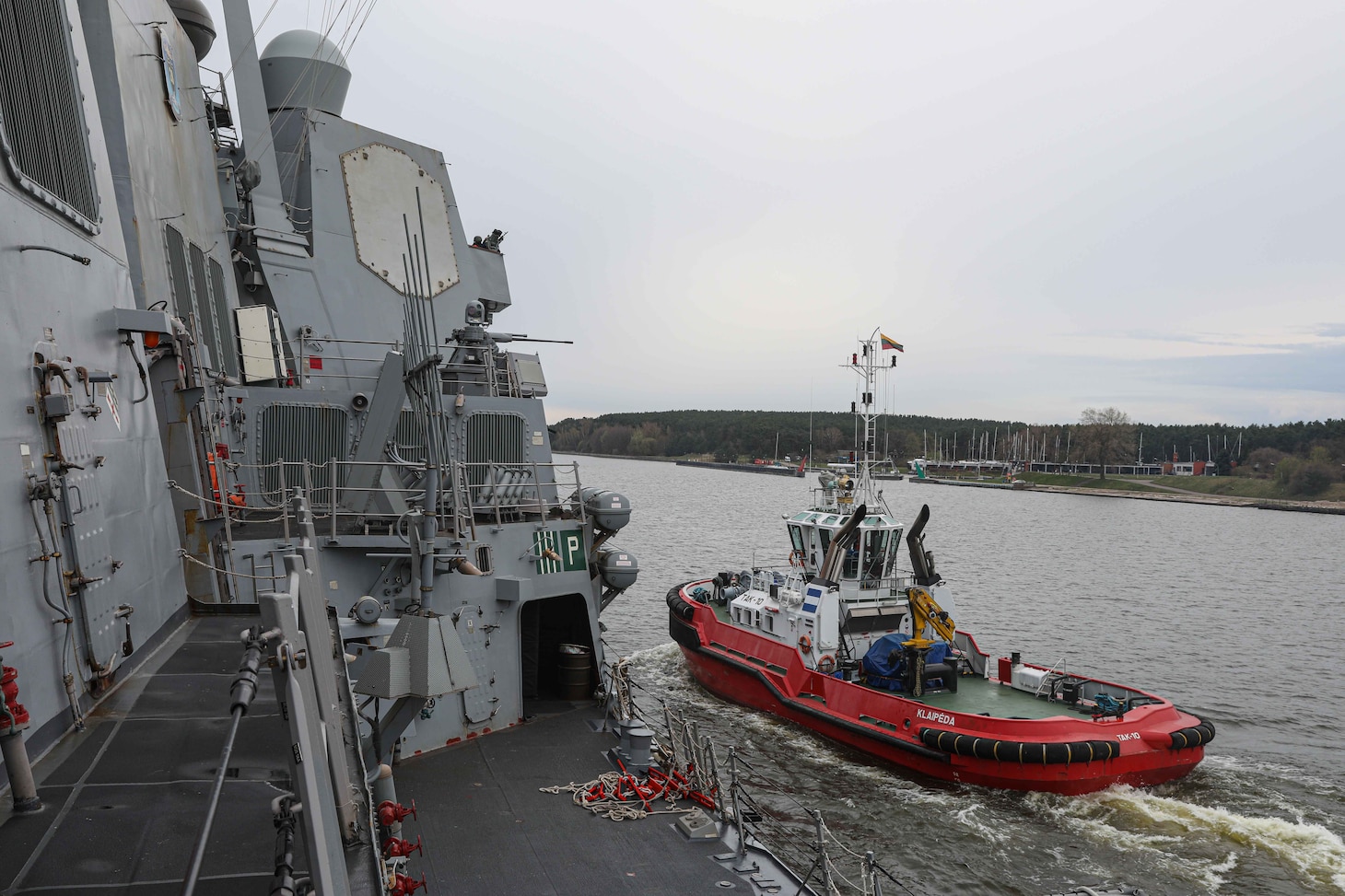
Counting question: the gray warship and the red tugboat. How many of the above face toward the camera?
0

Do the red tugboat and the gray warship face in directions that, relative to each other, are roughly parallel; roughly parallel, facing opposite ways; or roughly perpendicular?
roughly parallel

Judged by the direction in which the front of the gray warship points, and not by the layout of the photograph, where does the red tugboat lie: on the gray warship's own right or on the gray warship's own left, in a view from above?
on the gray warship's own right

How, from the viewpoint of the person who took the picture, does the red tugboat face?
facing away from the viewer and to the left of the viewer

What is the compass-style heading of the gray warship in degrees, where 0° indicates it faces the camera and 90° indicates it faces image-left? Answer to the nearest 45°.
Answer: approximately 180°

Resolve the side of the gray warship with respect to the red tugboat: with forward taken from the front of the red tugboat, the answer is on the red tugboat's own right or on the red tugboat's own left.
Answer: on the red tugboat's own left
